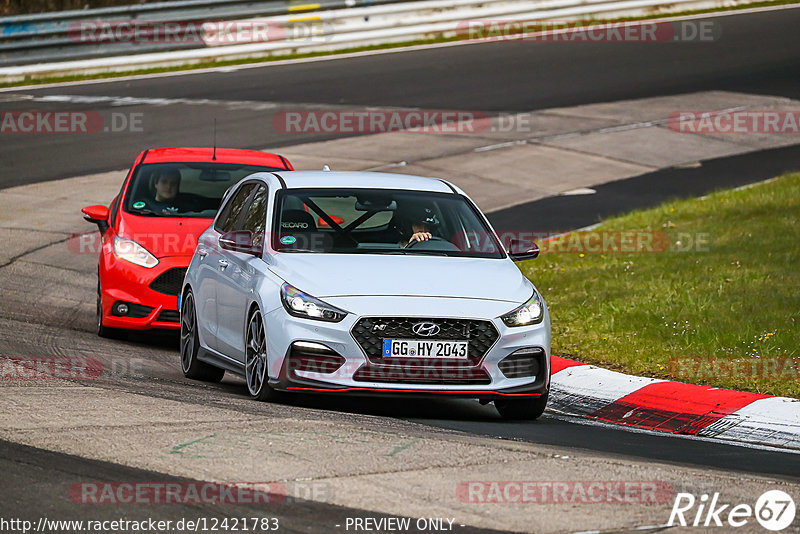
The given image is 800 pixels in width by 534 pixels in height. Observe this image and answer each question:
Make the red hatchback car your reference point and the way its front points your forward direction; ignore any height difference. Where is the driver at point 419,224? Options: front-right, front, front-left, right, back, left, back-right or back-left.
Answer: front-left

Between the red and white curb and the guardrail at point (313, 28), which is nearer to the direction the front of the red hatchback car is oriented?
the red and white curb

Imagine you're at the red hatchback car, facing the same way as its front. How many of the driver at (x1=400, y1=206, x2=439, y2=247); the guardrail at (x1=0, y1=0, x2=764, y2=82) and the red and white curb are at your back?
1

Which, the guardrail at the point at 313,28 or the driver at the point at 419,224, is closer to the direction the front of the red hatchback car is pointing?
the driver

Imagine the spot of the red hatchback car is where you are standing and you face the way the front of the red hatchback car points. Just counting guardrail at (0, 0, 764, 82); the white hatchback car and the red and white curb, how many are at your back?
1

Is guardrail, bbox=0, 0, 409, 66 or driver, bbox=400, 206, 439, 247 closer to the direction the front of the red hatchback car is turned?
the driver

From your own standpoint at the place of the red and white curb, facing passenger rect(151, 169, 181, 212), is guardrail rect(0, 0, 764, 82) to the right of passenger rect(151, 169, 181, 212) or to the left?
right

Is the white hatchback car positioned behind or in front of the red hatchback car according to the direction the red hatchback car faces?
in front

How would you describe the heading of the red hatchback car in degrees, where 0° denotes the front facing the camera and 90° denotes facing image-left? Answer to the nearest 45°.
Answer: approximately 0°

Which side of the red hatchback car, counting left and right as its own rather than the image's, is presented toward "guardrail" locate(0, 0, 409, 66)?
back

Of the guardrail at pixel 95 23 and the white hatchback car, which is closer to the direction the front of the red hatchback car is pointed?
the white hatchback car
